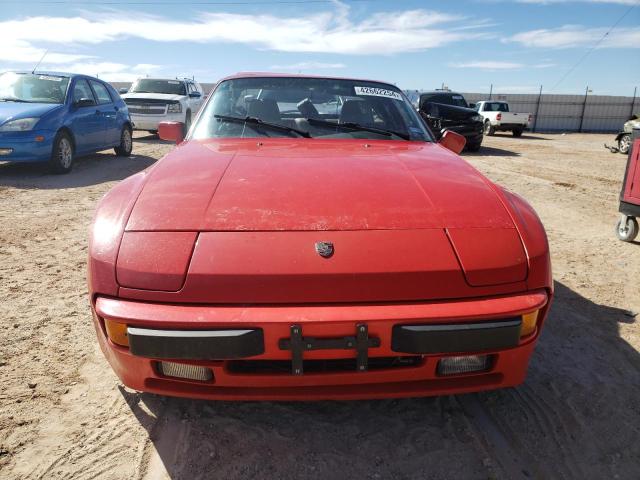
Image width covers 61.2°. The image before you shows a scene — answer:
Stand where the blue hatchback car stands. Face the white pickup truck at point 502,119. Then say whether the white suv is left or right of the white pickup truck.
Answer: left

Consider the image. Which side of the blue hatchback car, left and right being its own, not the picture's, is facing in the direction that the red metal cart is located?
left

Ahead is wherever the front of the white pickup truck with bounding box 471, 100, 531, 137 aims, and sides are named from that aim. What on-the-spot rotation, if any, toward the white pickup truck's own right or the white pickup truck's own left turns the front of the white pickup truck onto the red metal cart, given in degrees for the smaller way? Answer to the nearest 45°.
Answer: approximately 135° to the white pickup truck's own left

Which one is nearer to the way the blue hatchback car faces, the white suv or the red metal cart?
the red metal cart

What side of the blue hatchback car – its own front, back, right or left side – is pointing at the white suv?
back

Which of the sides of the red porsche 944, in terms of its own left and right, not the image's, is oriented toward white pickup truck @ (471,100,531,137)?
back

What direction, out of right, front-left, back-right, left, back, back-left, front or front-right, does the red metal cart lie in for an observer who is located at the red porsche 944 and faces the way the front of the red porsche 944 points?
back-left

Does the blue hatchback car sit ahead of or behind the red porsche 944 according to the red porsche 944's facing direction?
behind

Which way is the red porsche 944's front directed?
toward the camera

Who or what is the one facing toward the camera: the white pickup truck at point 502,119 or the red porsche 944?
the red porsche 944

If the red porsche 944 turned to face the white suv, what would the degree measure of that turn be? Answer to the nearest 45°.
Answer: approximately 180°

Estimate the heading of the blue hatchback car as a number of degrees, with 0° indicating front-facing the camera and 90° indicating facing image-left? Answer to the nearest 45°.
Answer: approximately 45°

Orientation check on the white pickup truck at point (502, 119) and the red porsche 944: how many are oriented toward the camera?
1
